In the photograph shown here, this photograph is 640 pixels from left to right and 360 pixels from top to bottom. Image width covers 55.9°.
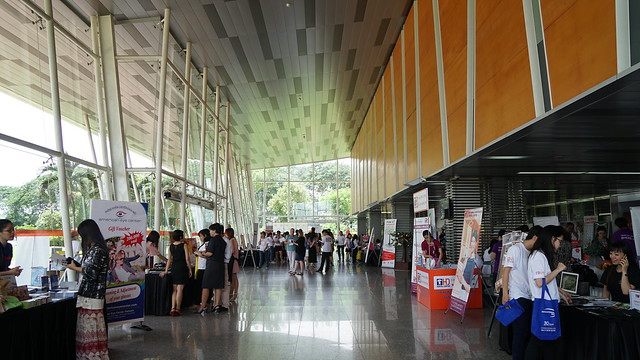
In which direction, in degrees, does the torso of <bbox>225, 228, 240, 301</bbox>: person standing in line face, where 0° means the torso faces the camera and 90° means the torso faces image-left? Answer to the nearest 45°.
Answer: approximately 90°

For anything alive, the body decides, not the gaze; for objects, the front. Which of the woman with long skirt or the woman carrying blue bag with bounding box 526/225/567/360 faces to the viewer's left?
the woman with long skirt

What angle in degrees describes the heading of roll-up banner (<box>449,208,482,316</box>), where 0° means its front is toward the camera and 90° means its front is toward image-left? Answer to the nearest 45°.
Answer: approximately 45°

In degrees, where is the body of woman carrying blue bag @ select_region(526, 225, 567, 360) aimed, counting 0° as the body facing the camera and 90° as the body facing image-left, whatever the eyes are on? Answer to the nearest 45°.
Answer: approximately 270°

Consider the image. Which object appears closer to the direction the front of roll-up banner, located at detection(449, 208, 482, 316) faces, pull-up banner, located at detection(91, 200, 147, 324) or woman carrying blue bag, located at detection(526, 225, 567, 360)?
the pull-up banner

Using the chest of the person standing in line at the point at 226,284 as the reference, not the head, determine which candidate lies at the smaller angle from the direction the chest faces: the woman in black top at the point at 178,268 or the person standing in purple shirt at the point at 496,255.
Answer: the woman in black top

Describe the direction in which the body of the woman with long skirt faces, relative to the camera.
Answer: to the viewer's left

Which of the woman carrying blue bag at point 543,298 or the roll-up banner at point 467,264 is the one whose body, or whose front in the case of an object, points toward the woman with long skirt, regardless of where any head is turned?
the roll-up banner
